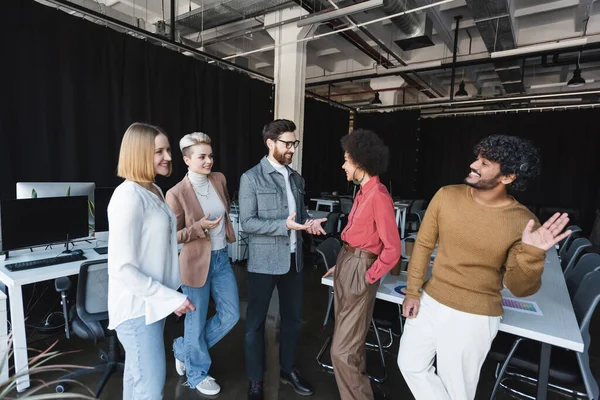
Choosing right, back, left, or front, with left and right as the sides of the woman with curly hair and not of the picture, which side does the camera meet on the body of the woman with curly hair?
left

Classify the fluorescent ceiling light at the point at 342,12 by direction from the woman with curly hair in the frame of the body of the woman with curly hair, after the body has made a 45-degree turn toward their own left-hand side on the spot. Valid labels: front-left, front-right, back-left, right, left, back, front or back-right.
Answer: back-right

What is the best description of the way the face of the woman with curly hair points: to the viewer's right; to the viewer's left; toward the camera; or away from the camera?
to the viewer's left

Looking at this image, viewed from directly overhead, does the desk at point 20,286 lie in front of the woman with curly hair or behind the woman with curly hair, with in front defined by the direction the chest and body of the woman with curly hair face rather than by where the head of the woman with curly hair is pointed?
in front

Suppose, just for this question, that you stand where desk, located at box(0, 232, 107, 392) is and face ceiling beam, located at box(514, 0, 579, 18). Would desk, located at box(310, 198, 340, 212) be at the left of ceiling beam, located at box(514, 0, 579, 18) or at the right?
left

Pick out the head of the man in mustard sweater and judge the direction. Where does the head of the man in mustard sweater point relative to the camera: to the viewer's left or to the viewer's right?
to the viewer's left

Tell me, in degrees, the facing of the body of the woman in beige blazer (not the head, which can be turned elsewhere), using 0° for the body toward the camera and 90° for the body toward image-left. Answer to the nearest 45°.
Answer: approximately 315°

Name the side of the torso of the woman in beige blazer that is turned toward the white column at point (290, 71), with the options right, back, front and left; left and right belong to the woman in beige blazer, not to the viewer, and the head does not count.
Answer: left

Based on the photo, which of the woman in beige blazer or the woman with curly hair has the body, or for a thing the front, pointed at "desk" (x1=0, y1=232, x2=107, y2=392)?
the woman with curly hair

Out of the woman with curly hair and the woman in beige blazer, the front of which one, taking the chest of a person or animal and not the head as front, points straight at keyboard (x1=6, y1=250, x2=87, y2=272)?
the woman with curly hair

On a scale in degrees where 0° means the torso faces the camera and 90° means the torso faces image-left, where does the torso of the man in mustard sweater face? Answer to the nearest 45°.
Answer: approximately 45°

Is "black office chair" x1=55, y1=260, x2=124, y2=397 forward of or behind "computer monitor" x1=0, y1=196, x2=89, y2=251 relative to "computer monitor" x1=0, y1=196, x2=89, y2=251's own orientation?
forward

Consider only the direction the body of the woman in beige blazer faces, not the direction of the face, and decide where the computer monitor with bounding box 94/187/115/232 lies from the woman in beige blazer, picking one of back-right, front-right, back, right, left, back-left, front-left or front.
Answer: back
